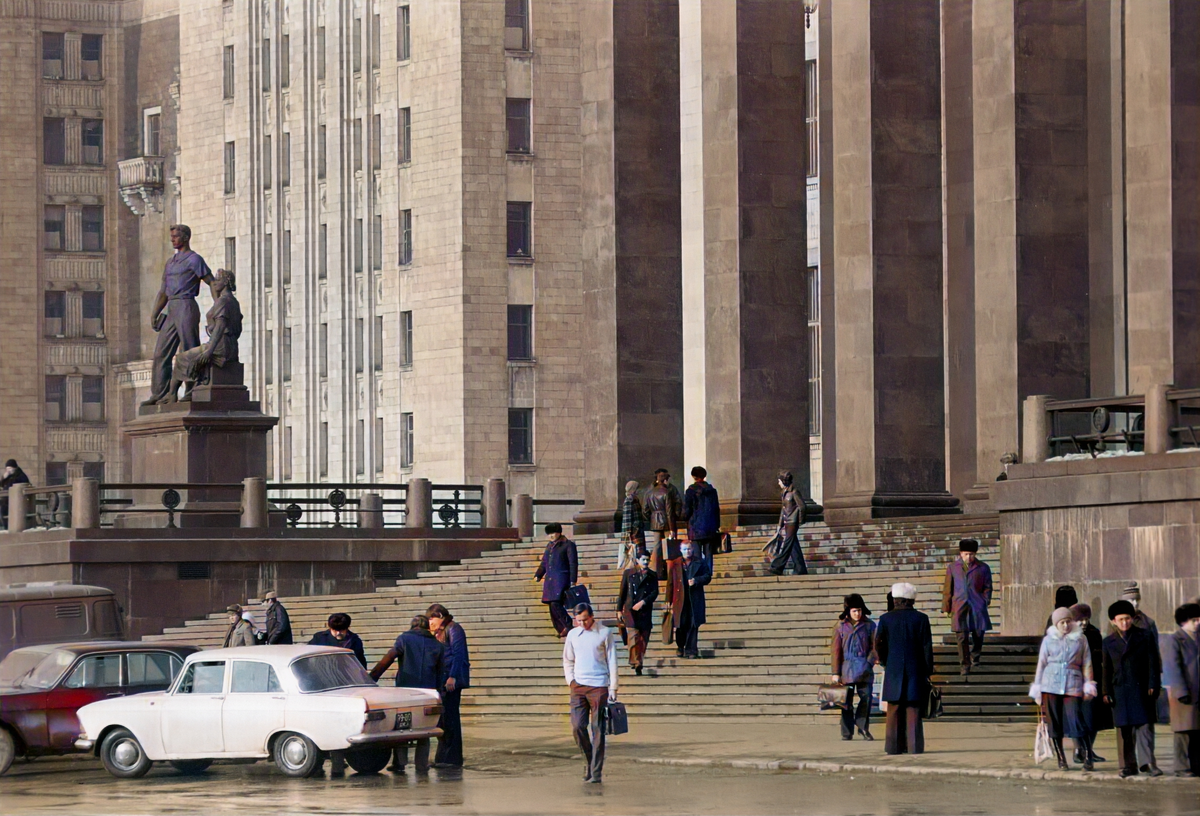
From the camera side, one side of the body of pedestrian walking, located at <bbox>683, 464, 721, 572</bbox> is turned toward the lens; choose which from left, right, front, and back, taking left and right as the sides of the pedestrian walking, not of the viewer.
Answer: back

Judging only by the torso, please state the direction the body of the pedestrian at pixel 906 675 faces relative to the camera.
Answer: away from the camera

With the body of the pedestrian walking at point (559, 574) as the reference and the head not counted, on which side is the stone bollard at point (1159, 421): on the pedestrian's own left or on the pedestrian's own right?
on the pedestrian's own left

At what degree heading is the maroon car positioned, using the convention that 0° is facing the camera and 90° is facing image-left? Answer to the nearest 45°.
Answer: approximately 45°

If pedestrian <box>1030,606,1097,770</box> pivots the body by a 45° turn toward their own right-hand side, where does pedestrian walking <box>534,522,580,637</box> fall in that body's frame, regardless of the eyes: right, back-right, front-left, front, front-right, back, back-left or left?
right

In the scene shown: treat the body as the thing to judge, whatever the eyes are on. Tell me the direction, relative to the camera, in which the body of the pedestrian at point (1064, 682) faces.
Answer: toward the camera

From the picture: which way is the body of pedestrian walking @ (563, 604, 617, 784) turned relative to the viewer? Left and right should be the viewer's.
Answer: facing the viewer

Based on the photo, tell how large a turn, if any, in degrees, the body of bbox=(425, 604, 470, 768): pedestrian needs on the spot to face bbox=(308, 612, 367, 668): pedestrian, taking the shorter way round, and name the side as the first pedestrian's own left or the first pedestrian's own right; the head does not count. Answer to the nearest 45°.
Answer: approximately 45° to the first pedestrian's own right

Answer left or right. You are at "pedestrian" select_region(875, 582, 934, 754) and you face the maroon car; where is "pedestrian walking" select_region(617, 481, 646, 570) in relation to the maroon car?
right

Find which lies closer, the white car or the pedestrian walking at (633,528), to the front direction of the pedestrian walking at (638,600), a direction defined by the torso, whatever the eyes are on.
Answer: the white car

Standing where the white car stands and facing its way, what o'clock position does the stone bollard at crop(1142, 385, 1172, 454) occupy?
The stone bollard is roughly at 4 o'clock from the white car.

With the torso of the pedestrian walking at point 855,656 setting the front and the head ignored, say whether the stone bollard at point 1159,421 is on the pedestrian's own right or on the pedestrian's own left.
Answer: on the pedestrian's own left
